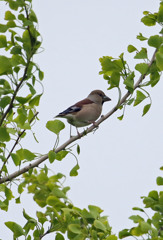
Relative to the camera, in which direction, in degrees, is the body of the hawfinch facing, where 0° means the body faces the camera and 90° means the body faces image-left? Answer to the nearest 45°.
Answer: approximately 270°
